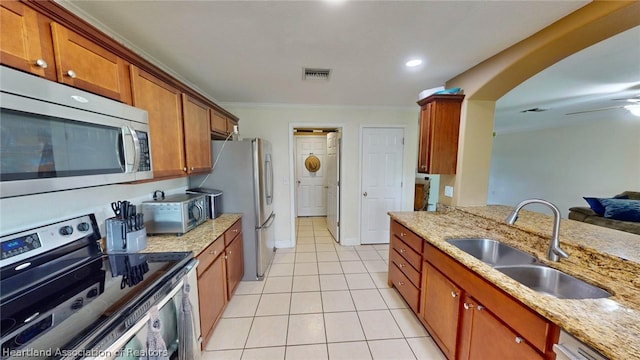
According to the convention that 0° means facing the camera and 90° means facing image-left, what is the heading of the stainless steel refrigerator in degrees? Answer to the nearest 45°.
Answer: approximately 270°

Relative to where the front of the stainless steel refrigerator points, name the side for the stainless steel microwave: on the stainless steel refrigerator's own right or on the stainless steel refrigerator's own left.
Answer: on the stainless steel refrigerator's own right

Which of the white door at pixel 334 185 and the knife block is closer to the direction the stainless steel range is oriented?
the white door

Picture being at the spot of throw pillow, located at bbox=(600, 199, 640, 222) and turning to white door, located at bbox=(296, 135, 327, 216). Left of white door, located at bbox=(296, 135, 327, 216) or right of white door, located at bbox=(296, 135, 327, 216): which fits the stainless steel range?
left

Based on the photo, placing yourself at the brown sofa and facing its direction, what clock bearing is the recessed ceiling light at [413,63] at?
The recessed ceiling light is roughly at 11 o'clock from the brown sofa.

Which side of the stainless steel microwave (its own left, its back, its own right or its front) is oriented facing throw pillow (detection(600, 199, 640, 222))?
front

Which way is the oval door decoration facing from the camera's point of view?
toward the camera

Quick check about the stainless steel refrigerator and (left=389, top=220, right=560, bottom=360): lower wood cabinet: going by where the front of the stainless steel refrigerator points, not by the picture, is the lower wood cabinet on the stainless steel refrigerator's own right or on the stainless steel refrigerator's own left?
on the stainless steel refrigerator's own right

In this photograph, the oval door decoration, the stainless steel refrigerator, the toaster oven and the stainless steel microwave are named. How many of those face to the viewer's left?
0

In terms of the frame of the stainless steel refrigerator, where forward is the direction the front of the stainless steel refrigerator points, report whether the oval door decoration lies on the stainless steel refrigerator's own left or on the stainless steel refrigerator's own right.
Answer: on the stainless steel refrigerator's own left

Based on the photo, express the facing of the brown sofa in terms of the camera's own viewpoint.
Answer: facing the viewer and to the left of the viewer
